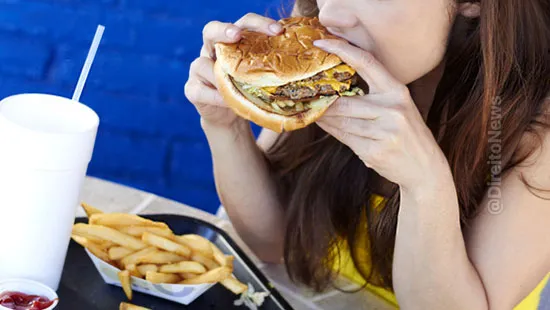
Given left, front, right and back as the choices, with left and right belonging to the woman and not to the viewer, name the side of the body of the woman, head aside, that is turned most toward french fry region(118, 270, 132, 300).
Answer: front

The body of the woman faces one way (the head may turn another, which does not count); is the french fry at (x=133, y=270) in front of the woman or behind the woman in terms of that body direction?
in front

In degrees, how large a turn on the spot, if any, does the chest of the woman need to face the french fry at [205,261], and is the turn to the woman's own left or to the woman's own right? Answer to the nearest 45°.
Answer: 0° — they already face it

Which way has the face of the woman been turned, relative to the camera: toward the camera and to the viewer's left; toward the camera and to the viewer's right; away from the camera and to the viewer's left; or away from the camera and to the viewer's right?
toward the camera and to the viewer's left

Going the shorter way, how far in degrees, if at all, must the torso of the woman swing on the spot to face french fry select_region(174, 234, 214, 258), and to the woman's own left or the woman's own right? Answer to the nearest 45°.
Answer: approximately 45° to the woman's own right

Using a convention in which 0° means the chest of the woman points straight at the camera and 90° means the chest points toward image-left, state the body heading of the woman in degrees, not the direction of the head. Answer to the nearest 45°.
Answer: approximately 45°

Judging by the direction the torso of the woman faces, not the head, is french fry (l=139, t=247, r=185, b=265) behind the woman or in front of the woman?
in front

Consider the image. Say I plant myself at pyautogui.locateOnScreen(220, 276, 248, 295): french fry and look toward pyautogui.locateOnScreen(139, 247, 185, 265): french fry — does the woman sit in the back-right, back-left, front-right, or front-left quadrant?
back-right

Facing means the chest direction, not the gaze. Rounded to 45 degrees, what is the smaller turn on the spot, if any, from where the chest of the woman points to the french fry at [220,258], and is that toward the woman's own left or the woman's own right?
0° — they already face it

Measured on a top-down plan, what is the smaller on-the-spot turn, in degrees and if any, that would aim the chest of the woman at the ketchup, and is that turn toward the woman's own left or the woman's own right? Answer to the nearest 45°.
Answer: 0° — they already face it

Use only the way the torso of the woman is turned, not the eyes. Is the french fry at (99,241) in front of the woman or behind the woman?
in front

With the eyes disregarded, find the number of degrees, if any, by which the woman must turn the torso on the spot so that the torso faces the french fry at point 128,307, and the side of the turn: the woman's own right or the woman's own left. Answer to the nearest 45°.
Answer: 0° — they already face it

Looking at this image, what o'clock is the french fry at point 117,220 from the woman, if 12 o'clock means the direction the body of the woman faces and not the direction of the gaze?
The french fry is roughly at 1 o'clock from the woman.

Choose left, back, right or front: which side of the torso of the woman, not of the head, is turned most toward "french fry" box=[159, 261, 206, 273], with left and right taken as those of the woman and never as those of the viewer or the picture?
front
